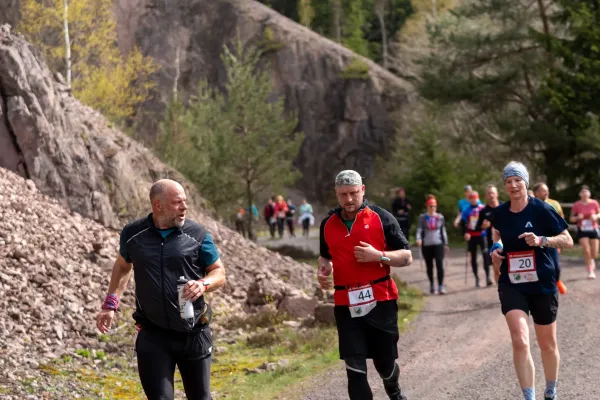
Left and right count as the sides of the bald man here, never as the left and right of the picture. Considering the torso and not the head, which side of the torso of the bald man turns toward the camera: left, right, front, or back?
front

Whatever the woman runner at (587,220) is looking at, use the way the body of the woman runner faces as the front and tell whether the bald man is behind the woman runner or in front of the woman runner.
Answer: in front

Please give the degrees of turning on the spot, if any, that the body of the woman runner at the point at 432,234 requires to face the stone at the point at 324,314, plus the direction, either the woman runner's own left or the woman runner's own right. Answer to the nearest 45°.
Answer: approximately 45° to the woman runner's own right

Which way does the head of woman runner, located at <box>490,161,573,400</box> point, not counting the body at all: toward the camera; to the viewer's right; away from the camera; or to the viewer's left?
toward the camera

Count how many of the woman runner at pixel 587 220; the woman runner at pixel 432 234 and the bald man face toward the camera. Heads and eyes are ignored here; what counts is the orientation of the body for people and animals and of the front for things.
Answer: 3

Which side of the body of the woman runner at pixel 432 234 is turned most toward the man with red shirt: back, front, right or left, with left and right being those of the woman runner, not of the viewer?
front

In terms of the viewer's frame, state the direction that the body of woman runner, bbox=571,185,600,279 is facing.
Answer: toward the camera

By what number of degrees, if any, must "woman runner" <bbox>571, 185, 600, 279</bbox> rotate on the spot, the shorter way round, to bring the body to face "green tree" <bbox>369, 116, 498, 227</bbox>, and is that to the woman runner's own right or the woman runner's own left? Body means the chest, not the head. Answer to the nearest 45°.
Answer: approximately 180°

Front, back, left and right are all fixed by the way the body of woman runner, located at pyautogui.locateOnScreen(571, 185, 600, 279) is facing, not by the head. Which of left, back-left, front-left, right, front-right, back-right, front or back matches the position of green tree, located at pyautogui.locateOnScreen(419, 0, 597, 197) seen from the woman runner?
back

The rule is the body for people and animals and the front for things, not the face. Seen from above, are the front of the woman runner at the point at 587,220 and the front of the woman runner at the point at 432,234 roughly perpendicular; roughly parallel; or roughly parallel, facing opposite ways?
roughly parallel

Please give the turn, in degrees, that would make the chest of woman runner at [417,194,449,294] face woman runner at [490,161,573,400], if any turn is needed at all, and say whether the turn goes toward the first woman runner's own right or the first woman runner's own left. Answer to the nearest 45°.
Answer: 0° — they already face them

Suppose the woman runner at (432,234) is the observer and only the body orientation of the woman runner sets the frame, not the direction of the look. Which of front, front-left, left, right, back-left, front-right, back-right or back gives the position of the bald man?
front

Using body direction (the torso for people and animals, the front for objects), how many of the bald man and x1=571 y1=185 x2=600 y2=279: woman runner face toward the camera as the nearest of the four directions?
2

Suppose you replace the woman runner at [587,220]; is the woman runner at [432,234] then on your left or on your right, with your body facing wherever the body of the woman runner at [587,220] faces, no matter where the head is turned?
on your right

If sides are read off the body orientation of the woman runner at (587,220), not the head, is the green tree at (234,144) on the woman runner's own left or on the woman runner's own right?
on the woman runner's own right

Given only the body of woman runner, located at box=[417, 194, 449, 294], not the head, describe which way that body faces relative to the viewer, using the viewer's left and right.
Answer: facing the viewer
